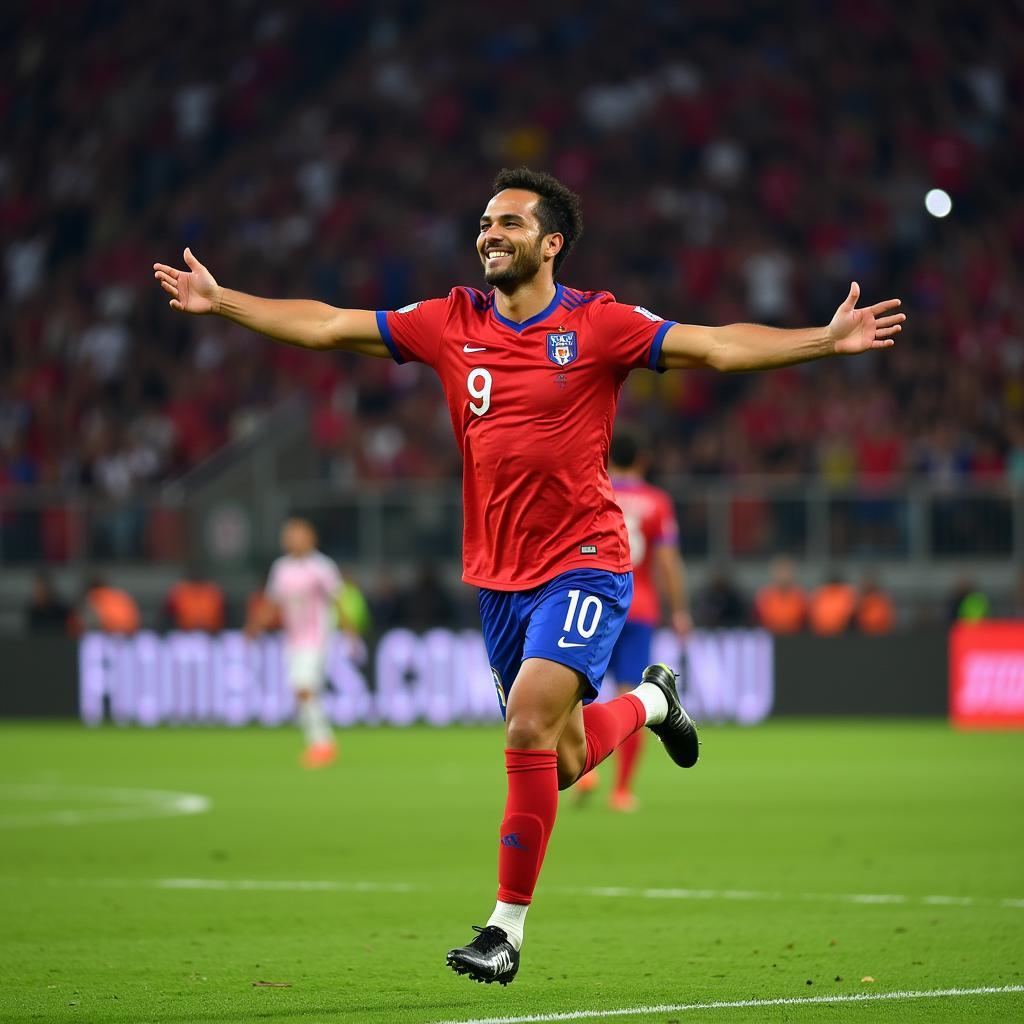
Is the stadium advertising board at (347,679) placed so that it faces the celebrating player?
yes

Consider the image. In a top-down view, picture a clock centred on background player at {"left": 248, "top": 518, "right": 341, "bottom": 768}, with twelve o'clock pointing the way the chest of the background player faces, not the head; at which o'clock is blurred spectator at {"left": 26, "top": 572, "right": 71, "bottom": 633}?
The blurred spectator is roughly at 5 o'clock from the background player.

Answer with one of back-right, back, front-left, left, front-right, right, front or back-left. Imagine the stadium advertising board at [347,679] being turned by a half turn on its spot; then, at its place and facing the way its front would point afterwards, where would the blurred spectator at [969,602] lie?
right

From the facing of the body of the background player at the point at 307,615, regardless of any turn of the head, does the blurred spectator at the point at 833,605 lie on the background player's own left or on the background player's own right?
on the background player's own left

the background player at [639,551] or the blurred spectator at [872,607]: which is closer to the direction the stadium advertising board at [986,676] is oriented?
the background player

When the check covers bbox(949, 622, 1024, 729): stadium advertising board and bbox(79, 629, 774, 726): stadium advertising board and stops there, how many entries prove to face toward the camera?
2

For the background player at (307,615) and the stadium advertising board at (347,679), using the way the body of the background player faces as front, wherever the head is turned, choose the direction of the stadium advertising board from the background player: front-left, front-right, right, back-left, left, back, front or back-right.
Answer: back

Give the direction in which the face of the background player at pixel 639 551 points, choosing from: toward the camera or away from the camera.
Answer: away from the camera

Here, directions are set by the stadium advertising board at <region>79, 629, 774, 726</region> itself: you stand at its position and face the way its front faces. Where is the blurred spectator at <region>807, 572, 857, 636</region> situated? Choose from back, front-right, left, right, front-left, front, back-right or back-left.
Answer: left

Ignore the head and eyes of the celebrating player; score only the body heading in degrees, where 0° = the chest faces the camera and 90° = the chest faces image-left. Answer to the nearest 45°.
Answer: approximately 45°

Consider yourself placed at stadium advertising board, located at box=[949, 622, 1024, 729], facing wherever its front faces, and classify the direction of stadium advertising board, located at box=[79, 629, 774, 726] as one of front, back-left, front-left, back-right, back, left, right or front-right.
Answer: right

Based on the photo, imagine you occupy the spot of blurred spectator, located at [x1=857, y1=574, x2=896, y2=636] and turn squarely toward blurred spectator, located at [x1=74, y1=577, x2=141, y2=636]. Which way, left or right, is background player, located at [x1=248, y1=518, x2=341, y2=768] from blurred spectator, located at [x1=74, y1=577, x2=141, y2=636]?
left

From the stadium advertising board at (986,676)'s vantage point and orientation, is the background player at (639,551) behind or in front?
in front

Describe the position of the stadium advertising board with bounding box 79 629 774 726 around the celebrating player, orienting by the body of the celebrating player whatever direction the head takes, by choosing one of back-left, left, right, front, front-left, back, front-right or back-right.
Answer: back-right
